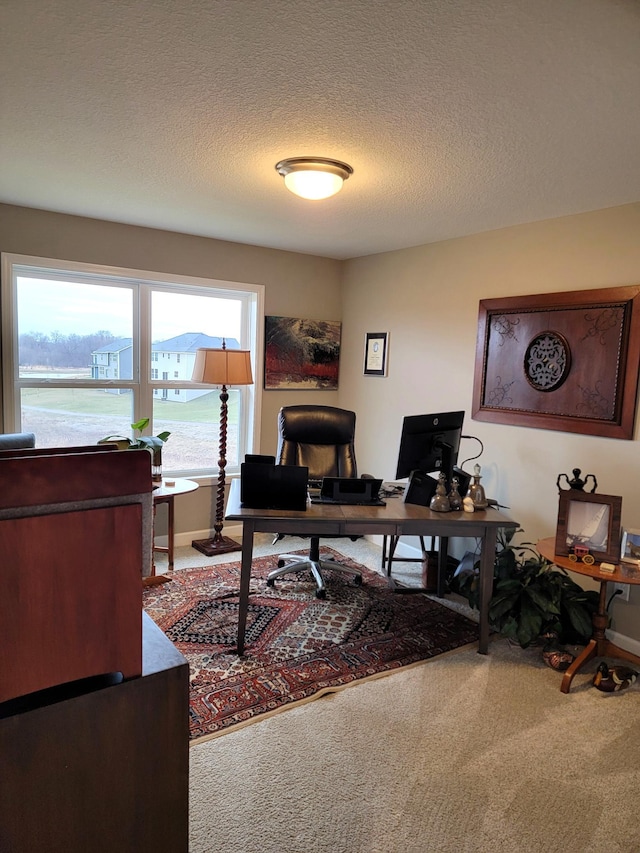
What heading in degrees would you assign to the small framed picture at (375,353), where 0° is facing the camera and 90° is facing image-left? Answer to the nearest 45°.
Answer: approximately 45°

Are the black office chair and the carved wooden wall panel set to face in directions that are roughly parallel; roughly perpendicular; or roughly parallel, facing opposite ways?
roughly perpendicular

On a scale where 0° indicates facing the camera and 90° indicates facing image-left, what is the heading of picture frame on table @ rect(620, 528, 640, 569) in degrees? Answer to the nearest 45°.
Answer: approximately 45°

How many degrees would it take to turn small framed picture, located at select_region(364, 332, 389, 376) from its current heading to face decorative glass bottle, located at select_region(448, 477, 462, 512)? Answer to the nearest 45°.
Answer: approximately 45° to its left

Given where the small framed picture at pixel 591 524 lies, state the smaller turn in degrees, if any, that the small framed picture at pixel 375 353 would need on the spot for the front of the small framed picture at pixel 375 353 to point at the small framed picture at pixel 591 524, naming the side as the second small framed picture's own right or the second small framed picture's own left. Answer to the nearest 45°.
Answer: approximately 90° to the second small framed picture's own left

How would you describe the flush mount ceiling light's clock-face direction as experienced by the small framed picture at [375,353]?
The flush mount ceiling light is roughly at 11 o'clock from the small framed picture.

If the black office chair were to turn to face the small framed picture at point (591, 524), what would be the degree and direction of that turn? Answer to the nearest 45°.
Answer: approximately 45° to its left

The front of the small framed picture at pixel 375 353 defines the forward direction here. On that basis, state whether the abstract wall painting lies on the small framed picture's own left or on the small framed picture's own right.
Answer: on the small framed picture's own right
